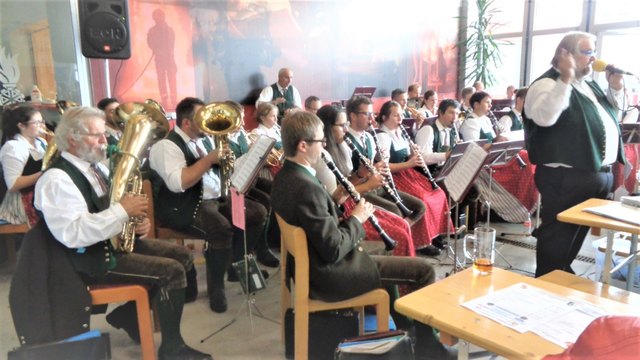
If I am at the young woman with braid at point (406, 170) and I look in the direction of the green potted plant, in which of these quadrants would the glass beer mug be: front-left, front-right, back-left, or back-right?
back-right

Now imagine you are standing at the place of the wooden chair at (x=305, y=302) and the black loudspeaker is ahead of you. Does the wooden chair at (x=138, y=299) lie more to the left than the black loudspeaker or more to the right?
left

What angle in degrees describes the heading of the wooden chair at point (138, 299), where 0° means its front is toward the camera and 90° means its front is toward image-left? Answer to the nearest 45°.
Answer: approximately 270°

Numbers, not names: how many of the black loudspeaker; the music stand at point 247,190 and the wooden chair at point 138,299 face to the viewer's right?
1

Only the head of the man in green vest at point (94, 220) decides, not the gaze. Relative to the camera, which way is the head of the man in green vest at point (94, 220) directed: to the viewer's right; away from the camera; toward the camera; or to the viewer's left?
to the viewer's right

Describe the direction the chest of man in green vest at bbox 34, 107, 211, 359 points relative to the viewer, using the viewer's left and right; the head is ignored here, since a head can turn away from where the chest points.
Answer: facing to the right of the viewer

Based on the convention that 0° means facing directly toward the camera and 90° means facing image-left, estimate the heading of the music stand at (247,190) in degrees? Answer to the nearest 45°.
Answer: approximately 45°

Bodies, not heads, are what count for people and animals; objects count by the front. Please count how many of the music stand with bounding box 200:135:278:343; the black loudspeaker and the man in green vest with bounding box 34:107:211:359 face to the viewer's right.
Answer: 1

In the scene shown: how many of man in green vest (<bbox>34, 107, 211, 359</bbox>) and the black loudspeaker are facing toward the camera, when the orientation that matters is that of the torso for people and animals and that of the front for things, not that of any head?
1

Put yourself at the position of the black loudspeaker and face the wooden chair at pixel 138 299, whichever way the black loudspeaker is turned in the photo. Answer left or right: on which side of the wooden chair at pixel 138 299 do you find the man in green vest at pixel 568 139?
left

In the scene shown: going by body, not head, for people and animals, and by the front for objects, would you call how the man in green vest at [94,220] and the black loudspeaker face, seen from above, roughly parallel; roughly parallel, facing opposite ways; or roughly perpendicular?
roughly perpendicular

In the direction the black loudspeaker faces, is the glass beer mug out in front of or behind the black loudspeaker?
in front

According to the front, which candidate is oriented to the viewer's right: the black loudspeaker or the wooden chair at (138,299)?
the wooden chair

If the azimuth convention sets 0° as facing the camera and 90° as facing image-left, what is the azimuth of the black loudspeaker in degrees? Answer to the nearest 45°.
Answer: approximately 0°
